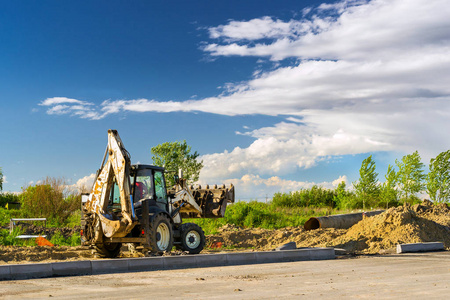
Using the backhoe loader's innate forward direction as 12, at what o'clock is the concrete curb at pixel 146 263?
The concrete curb is roughly at 4 o'clock from the backhoe loader.

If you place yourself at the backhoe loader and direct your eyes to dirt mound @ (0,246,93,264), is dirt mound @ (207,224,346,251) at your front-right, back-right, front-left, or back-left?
back-right

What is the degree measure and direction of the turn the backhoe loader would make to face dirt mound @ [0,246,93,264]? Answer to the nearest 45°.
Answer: approximately 135° to its left

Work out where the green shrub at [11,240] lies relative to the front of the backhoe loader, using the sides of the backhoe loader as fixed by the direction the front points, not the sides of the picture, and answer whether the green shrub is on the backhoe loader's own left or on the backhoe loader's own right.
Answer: on the backhoe loader's own left

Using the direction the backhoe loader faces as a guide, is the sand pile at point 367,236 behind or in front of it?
in front

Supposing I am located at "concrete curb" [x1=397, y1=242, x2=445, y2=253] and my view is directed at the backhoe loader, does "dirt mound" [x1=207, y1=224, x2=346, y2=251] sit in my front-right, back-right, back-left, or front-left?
front-right

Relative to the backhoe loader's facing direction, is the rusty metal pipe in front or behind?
in front

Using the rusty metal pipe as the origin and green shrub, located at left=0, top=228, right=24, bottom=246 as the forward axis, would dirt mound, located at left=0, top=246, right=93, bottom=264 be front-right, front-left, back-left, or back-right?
front-left

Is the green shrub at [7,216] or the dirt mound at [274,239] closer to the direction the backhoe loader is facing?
the dirt mound

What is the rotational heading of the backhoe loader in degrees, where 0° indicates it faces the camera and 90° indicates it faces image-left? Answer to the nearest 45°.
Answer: approximately 225°

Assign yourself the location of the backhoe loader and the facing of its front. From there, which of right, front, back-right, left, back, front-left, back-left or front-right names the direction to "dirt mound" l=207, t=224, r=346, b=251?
front
